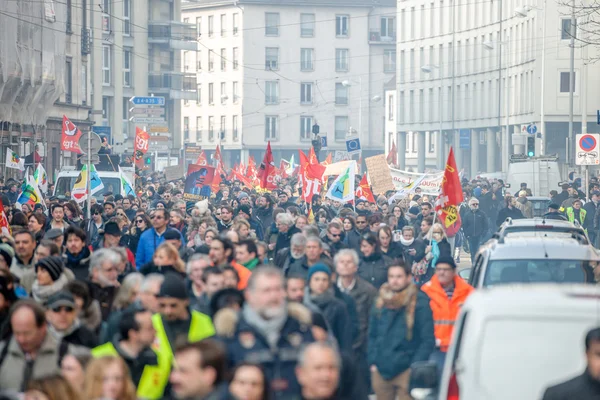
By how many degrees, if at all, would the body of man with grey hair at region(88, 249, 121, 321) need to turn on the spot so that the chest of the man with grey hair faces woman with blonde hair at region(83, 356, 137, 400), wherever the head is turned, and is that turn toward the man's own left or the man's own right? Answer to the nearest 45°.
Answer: approximately 45° to the man's own right

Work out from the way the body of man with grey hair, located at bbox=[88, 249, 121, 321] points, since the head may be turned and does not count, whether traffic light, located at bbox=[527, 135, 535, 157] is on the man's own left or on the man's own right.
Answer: on the man's own left

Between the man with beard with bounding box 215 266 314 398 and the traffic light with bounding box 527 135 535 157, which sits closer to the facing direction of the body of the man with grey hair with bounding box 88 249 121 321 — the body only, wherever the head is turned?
the man with beard

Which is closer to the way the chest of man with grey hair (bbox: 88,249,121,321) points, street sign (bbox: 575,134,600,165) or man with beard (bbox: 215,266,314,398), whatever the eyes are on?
the man with beard

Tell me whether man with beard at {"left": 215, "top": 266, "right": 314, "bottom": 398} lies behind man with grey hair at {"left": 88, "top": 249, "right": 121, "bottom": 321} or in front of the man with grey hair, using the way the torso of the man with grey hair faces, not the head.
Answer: in front

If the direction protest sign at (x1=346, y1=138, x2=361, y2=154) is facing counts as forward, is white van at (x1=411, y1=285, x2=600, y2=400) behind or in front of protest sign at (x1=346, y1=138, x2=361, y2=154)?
in front

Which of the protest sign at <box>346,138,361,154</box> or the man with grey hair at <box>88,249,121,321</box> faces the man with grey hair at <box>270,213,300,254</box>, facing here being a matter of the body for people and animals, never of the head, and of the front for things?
the protest sign

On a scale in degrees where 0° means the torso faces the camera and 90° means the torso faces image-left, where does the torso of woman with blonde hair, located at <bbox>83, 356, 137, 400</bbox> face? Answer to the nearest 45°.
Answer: approximately 315°

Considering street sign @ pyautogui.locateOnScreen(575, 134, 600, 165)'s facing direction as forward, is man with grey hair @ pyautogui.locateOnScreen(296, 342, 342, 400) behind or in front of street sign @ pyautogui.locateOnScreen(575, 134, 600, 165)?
in front

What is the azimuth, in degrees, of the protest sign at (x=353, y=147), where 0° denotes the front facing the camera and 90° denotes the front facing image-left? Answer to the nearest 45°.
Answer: approximately 0°
